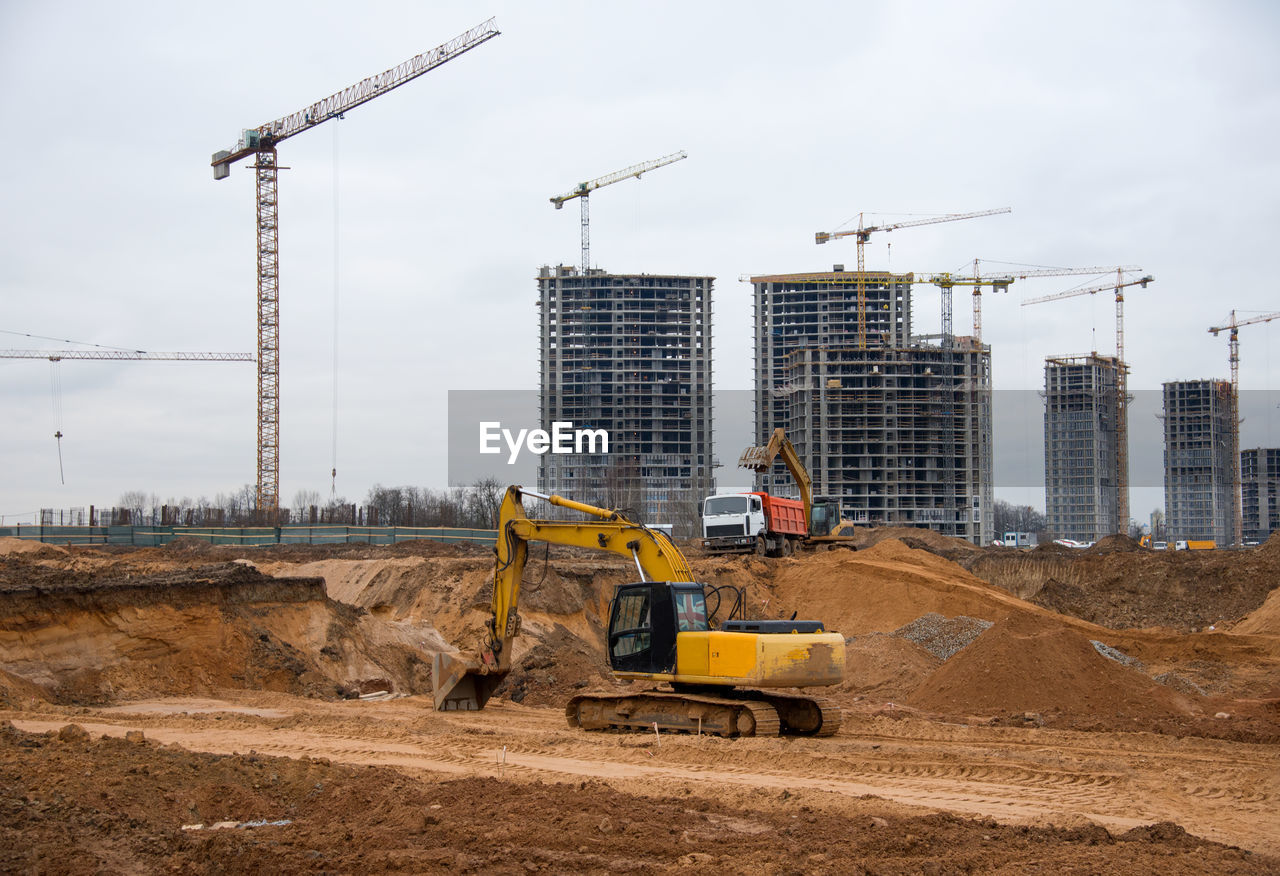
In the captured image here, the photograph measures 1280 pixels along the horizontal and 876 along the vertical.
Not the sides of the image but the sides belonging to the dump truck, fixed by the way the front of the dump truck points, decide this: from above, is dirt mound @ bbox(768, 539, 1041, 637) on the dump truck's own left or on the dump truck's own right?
on the dump truck's own left

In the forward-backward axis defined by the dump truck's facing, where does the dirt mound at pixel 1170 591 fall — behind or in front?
behind

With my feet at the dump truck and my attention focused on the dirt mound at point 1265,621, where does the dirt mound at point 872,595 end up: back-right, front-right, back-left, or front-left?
front-right

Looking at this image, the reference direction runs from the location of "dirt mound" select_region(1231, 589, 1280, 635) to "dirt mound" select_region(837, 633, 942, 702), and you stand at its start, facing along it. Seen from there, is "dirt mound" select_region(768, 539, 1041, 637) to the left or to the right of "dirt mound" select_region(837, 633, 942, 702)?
right

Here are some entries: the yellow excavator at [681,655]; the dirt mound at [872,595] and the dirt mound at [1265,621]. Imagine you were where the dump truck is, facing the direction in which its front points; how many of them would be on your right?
0

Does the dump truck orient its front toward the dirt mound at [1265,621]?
no

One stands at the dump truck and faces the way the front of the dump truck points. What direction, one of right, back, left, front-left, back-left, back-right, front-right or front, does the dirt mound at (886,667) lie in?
front-left

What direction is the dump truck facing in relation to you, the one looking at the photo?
facing the viewer and to the left of the viewer

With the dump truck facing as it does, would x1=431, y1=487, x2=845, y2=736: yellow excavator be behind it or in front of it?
in front

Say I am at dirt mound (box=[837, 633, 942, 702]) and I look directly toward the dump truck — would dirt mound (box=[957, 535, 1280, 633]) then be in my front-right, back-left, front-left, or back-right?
front-right

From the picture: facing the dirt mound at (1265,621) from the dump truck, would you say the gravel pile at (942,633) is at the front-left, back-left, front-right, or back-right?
front-right
